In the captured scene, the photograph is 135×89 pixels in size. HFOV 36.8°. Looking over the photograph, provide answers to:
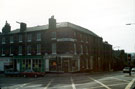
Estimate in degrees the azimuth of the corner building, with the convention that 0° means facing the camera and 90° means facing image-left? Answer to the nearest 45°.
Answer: approximately 0°

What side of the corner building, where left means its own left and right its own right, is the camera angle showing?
front
